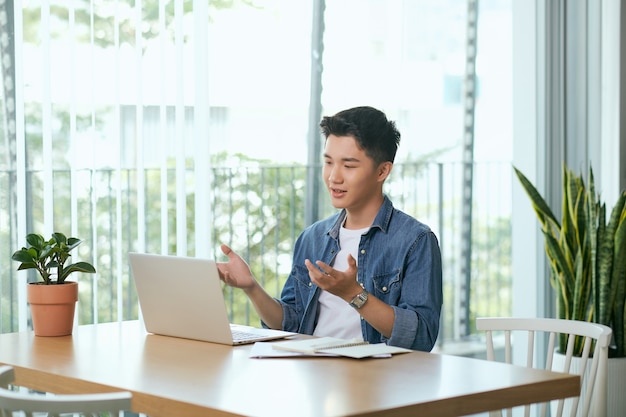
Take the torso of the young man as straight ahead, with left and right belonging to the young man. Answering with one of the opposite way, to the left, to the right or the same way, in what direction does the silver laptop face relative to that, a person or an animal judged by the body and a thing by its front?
the opposite way

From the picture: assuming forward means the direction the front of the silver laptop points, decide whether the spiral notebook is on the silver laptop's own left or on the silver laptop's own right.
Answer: on the silver laptop's own right

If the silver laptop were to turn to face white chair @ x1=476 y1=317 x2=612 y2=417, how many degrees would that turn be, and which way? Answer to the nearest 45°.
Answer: approximately 45° to its right

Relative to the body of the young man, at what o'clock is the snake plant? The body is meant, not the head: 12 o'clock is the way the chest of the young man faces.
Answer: The snake plant is roughly at 6 o'clock from the young man.

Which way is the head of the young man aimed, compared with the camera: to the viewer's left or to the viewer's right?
to the viewer's left

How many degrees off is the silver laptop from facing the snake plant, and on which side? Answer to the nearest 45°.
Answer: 0° — it already faces it

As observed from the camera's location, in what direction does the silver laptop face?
facing away from the viewer and to the right of the viewer

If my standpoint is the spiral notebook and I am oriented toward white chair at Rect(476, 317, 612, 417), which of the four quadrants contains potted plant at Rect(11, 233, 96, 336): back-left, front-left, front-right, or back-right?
back-left
